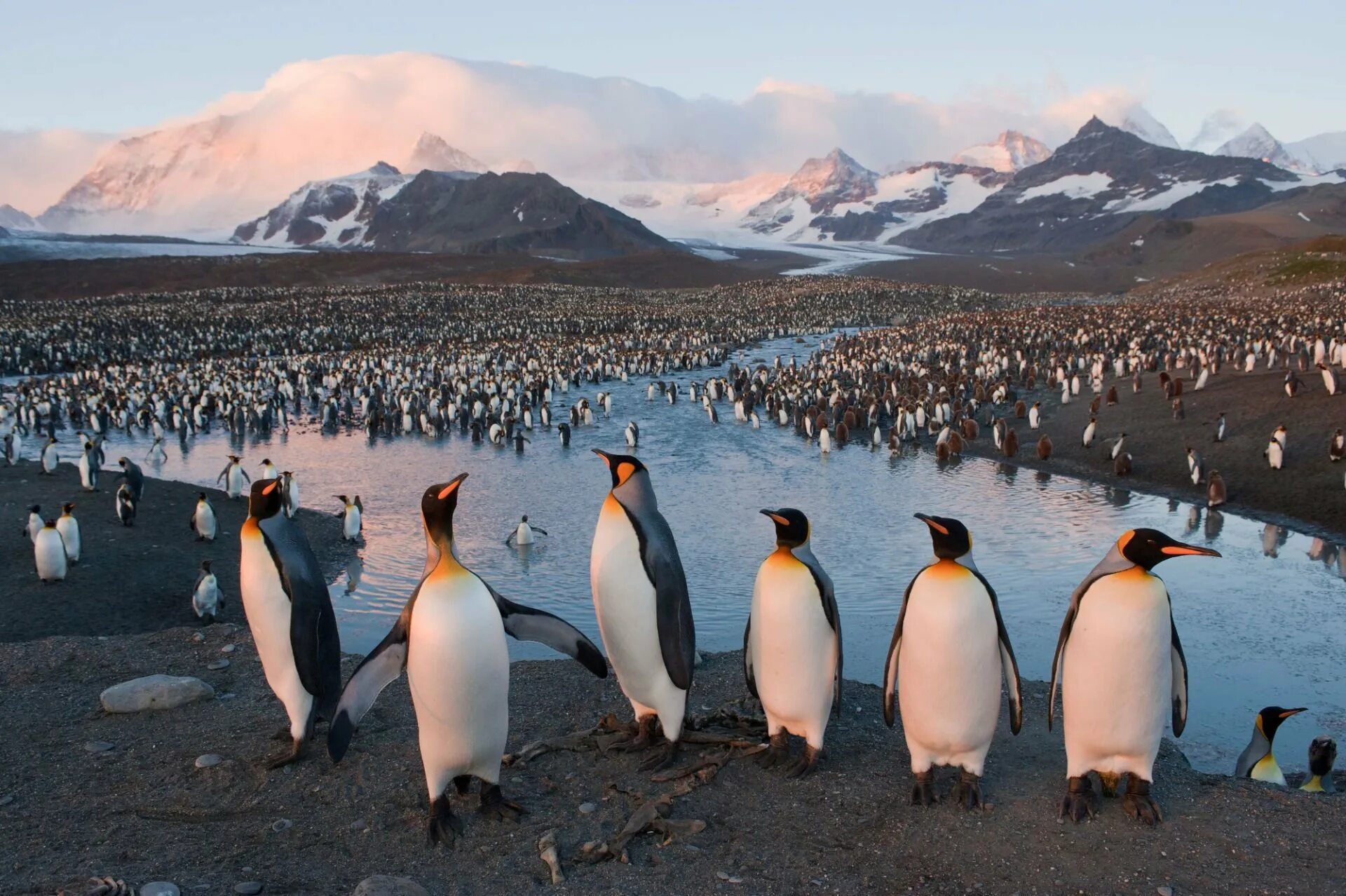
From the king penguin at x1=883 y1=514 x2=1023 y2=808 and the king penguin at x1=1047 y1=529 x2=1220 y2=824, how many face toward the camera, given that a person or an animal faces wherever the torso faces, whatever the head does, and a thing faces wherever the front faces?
2

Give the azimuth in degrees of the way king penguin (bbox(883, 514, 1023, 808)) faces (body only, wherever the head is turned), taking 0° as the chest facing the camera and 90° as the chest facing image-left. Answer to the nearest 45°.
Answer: approximately 0°

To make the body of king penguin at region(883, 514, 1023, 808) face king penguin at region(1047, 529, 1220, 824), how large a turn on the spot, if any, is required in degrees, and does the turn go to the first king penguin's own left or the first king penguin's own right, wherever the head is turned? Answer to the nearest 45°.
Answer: approximately 90° to the first king penguin's own left

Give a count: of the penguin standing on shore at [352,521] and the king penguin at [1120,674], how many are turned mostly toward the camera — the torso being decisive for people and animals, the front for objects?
2

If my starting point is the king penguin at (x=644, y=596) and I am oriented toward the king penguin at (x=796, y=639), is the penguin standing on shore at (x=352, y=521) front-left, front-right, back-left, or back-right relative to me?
back-left

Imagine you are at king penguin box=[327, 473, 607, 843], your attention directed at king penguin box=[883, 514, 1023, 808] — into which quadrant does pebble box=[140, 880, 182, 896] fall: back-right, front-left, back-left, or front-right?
back-right

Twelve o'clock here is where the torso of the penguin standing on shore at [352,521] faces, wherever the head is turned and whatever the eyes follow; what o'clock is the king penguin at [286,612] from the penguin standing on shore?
The king penguin is roughly at 12 o'clock from the penguin standing on shore.

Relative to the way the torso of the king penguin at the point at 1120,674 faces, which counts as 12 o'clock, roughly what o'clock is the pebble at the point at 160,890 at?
The pebble is roughly at 2 o'clock from the king penguin.

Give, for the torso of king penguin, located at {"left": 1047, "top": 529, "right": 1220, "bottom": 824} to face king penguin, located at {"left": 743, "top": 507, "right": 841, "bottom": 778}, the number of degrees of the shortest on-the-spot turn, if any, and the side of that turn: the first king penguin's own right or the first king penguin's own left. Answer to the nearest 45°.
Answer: approximately 90° to the first king penguin's own right

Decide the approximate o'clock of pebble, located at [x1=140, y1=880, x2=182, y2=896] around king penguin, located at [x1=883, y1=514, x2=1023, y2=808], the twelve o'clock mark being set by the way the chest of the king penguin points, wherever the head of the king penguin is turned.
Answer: The pebble is roughly at 2 o'clock from the king penguin.
